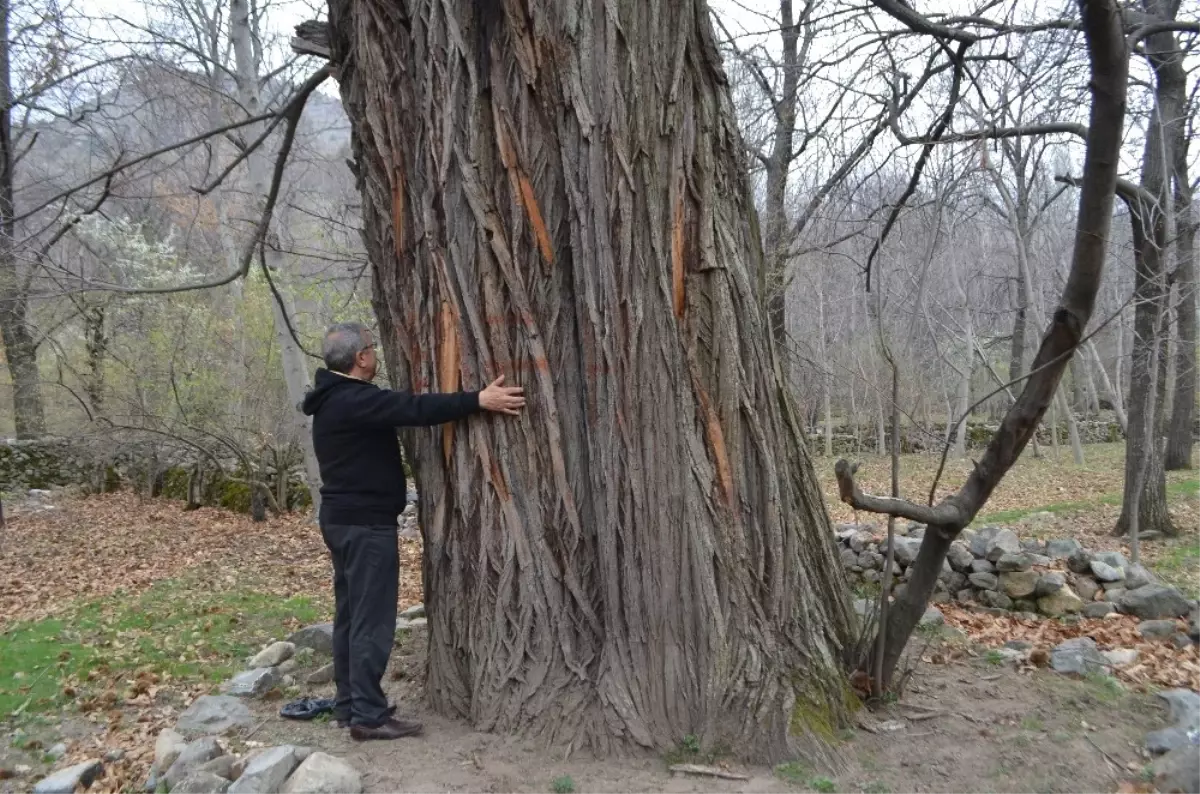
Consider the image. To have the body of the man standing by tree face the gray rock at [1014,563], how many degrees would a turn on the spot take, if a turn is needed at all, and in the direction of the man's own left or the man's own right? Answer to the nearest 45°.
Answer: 0° — they already face it

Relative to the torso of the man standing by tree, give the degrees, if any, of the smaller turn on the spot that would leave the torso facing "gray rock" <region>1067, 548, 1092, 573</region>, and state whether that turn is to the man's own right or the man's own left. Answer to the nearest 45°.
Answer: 0° — they already face it

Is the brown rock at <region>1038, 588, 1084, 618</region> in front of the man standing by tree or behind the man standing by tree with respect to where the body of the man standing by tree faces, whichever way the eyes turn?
in front

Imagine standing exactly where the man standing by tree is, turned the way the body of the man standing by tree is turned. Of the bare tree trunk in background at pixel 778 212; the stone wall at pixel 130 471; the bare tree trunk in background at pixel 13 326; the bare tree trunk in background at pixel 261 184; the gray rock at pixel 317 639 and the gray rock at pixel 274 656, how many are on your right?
0

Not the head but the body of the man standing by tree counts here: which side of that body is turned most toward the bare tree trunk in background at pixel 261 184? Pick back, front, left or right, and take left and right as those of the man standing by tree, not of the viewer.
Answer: left

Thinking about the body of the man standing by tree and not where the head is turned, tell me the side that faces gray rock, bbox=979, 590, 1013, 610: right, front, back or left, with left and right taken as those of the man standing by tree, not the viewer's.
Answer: front

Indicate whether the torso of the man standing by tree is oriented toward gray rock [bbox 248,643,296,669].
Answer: no

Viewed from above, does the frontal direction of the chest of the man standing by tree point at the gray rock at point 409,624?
no

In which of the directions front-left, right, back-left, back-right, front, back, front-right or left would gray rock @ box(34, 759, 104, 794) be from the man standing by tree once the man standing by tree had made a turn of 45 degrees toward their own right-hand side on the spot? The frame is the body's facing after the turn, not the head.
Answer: back-right

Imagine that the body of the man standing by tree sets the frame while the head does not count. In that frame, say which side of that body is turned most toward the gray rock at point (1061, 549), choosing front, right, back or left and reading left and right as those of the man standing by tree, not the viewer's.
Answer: front

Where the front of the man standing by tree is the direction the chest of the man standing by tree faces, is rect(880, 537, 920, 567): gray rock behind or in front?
in front

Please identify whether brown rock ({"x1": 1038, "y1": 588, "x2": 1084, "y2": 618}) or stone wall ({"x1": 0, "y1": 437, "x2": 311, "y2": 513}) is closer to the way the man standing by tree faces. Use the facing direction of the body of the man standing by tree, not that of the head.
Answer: the brown rock

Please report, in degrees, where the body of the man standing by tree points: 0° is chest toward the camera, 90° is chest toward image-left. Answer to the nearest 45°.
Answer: approximately 270°

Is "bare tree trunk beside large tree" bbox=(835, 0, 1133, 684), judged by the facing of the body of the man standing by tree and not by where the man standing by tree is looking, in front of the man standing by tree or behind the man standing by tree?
in front

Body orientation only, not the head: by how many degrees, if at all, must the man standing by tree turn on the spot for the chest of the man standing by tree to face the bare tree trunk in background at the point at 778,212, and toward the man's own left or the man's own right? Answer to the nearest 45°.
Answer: approximately 45° to the man's own left
